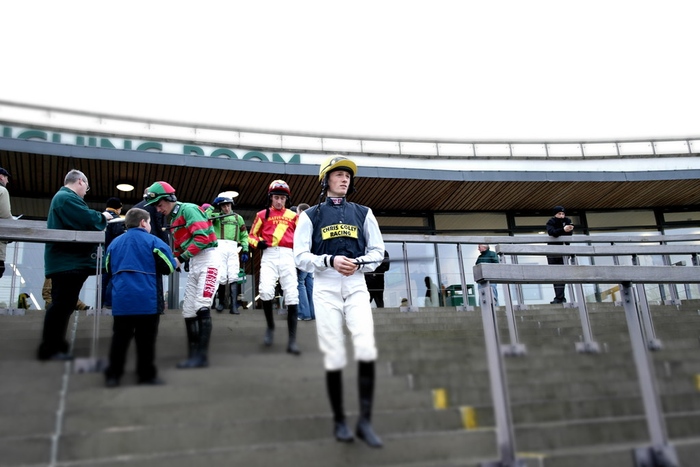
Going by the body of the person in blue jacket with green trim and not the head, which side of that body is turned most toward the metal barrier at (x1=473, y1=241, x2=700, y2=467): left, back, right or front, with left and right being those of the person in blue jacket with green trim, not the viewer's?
right

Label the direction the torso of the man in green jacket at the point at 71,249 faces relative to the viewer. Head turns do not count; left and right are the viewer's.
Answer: facing away from the viewer and to the right of the viewer

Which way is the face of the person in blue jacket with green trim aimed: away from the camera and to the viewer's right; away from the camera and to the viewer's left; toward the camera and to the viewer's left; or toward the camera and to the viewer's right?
away from the camera and to the viewer's right

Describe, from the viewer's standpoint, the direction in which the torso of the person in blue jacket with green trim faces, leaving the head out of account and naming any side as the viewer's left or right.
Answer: facing away from the viewer and to the right of the viewer

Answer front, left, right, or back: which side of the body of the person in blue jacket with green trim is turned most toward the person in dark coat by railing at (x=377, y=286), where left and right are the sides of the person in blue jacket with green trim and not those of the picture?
front

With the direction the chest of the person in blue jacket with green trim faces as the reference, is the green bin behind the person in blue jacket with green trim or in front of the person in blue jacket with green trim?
in front

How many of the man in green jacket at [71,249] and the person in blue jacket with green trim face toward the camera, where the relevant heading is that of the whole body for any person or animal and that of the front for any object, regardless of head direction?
0

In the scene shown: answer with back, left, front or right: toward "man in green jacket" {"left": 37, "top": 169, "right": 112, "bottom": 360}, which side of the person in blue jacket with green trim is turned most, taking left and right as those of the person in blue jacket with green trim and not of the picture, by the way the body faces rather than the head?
left
